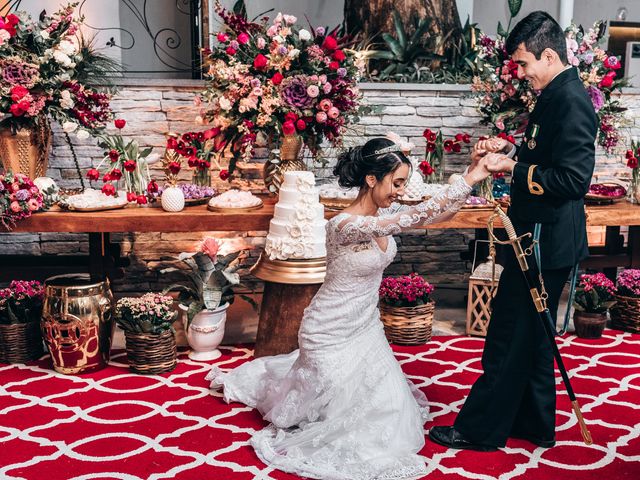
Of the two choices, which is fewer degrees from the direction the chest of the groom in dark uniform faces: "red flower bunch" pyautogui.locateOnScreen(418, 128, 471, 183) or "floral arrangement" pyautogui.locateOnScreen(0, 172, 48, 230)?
the floral arrangement

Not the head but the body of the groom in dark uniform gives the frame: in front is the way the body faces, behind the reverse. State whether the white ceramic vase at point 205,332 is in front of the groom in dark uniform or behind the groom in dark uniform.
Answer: in front

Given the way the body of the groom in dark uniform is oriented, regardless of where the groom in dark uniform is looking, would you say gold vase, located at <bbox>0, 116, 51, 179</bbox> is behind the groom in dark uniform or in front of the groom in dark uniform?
in front

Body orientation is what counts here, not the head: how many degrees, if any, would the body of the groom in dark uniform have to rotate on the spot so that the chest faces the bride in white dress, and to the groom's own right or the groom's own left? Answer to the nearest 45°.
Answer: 0° — they already face them

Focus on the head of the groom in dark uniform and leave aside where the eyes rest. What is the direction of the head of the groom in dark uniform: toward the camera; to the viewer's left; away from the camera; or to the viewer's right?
to the viewer's left

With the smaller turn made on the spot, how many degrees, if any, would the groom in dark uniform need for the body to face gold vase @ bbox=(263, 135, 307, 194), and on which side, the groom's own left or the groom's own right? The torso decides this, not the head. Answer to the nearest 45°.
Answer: approximately 45° to the groom's own right

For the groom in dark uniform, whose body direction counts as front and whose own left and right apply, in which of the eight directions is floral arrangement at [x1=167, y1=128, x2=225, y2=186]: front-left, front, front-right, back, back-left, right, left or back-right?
front-right

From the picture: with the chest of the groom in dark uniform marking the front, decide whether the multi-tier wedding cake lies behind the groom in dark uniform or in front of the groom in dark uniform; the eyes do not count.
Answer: in front

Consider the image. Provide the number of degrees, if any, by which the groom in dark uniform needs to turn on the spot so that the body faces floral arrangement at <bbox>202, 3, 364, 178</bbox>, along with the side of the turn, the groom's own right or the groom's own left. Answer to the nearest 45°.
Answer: approximately 45° to the groom's own right

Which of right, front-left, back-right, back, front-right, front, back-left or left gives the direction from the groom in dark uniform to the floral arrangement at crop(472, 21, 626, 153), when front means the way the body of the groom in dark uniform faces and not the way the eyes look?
right

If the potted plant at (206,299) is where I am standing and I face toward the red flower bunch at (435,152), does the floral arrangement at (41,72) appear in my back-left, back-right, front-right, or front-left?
back-left

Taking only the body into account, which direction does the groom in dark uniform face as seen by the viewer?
to the viewer's left

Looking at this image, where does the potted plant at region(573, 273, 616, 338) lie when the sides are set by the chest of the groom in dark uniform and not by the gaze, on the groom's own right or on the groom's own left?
on the groom's own right
